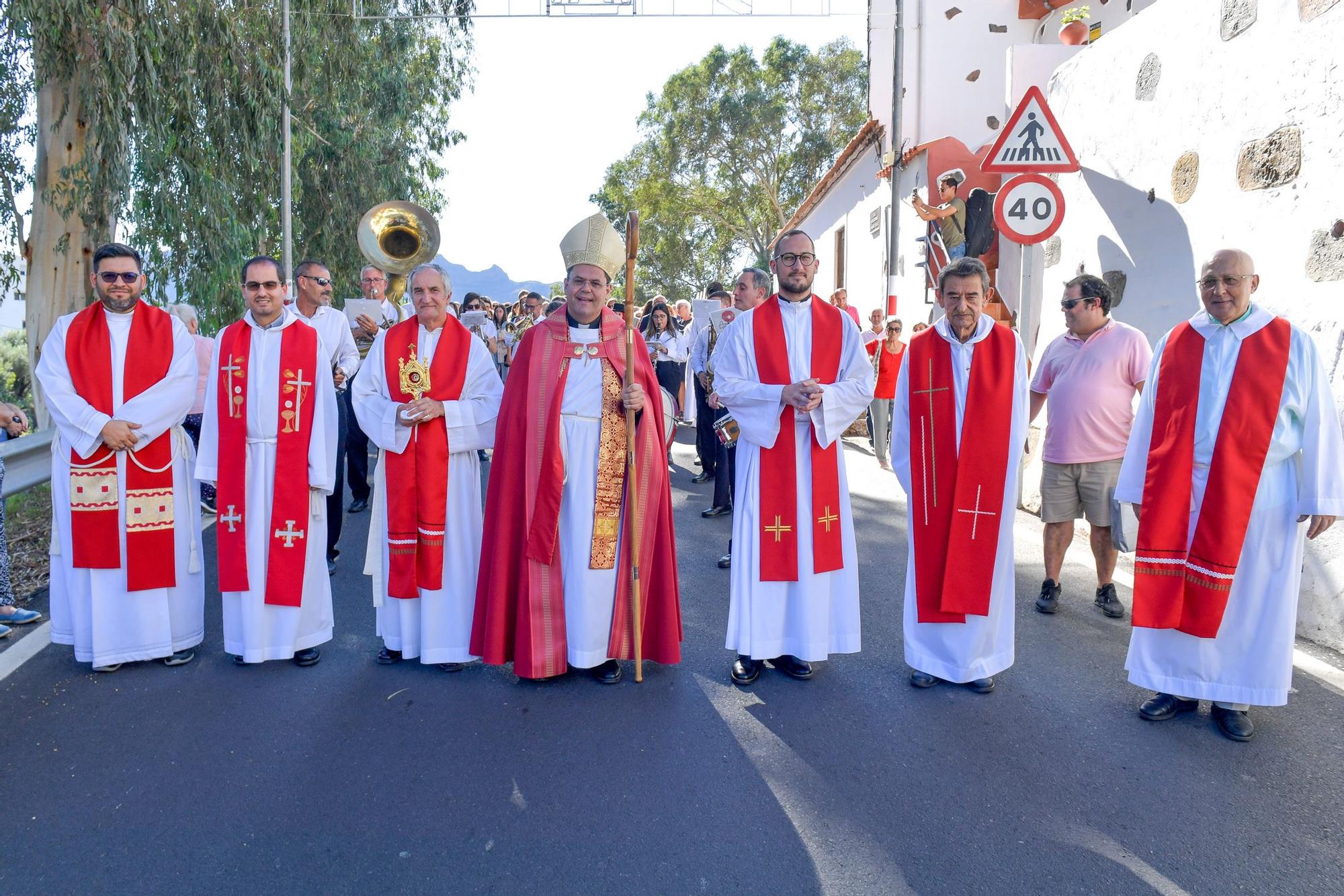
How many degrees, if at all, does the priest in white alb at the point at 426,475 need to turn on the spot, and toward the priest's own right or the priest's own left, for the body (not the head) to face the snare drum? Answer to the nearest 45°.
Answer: approximately 90° to the priest's own left

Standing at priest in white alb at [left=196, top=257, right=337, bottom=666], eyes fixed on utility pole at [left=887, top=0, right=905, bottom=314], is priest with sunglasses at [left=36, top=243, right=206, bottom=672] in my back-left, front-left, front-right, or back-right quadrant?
back-left

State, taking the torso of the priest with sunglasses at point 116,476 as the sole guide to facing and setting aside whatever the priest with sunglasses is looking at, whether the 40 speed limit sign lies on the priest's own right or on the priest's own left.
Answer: on the priest's own left

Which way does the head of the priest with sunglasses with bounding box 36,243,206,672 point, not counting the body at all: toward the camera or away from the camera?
toward the camera

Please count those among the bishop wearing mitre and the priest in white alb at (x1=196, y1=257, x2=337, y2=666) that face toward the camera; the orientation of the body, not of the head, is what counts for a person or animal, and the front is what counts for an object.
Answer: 2

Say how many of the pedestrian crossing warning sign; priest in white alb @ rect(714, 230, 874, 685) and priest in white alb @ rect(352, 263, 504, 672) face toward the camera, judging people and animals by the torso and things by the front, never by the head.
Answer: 3

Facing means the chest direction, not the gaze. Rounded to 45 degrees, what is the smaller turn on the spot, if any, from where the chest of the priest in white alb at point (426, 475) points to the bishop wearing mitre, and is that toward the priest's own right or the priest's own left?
approximately 45° to the priest's own left

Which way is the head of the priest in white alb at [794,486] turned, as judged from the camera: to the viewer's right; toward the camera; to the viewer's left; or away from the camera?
toward the camera

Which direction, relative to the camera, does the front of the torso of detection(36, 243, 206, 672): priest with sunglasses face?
toward the camera

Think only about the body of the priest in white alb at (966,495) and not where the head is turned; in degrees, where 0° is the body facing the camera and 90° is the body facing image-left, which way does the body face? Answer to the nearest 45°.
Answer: approximately 0°

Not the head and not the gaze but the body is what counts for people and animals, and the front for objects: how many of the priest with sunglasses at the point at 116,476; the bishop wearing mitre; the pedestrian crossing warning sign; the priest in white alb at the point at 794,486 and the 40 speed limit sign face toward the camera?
5

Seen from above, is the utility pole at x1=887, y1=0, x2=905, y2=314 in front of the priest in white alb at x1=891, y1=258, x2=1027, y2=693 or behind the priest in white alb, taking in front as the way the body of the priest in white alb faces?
behind

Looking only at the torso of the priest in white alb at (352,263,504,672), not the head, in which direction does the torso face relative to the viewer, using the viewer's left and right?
facing the viewer

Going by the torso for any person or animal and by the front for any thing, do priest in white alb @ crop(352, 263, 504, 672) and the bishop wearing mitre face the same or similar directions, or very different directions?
same or similar directions
